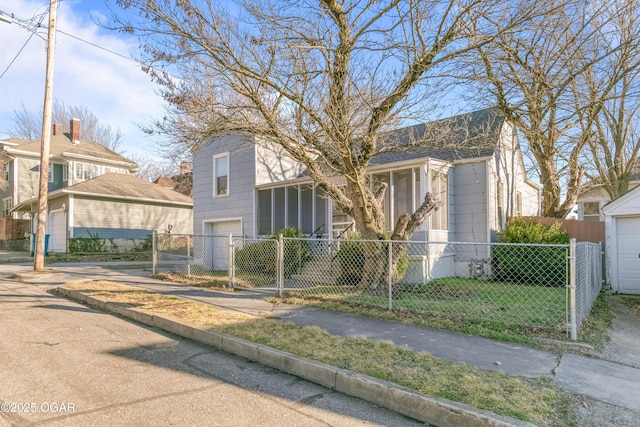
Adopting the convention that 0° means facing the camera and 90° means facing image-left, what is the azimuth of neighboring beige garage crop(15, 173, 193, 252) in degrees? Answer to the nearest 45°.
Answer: approximately 45°

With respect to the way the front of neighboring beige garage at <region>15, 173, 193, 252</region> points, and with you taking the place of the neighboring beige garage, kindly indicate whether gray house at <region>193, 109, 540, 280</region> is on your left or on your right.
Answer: on your left

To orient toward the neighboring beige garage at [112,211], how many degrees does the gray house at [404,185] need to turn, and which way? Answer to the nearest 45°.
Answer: approximately 90° to its right

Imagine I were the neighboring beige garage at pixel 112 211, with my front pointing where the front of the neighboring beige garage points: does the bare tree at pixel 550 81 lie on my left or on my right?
on my left

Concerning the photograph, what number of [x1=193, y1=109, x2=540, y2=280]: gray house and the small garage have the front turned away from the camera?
0

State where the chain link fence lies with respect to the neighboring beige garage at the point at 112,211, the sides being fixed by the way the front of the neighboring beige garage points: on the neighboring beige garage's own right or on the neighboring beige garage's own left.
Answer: on the neighboring beige garage's own left

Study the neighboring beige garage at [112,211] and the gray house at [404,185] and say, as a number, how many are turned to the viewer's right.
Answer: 0

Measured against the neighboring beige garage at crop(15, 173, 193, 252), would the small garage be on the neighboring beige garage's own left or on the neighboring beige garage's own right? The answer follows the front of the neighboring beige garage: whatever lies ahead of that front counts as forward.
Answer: on the neighboring beige garage's own left

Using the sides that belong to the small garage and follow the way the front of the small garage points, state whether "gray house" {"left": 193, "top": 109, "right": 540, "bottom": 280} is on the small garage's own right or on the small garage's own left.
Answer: on the small garage's own right
